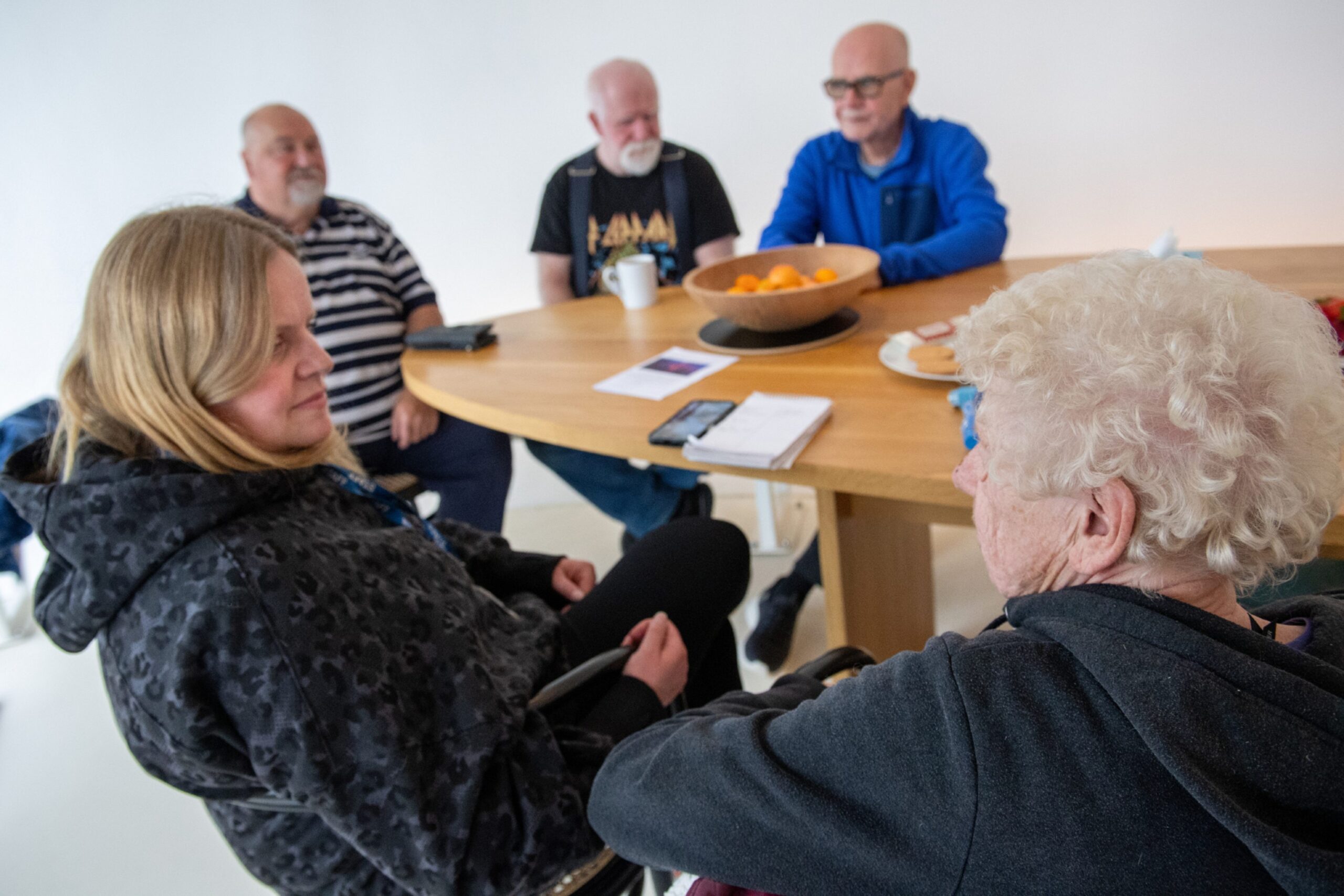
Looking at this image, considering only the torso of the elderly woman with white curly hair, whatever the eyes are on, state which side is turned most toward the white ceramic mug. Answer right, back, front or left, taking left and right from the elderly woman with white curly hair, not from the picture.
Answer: front

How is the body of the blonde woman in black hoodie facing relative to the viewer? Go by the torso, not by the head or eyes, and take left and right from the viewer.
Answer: facing to the right of the viewer

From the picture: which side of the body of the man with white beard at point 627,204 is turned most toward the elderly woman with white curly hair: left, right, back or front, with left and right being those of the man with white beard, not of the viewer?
front

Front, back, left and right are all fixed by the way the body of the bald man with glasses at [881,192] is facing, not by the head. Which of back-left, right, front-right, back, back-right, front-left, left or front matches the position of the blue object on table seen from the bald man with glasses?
front-left

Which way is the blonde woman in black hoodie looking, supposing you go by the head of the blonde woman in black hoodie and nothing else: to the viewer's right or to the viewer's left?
to the viewer's right

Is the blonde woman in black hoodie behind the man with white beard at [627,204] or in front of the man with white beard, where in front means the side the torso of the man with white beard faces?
in front

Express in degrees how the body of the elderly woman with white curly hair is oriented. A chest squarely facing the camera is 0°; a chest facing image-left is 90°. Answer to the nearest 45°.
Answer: approximately 135°

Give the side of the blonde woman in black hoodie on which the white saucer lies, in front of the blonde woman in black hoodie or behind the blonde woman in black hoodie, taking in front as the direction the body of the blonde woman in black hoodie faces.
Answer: in front

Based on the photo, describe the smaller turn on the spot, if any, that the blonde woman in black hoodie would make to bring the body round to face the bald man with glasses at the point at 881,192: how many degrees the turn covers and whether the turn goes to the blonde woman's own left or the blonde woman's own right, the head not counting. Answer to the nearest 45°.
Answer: approximately 45° to the blonde woman's own left

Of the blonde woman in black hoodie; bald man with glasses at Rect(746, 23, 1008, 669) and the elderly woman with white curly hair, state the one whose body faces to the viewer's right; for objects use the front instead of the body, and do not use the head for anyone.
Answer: the blonde woman in black hoodie

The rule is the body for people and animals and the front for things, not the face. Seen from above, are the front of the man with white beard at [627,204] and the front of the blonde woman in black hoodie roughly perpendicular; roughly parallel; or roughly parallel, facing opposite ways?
roughly perpendicular
